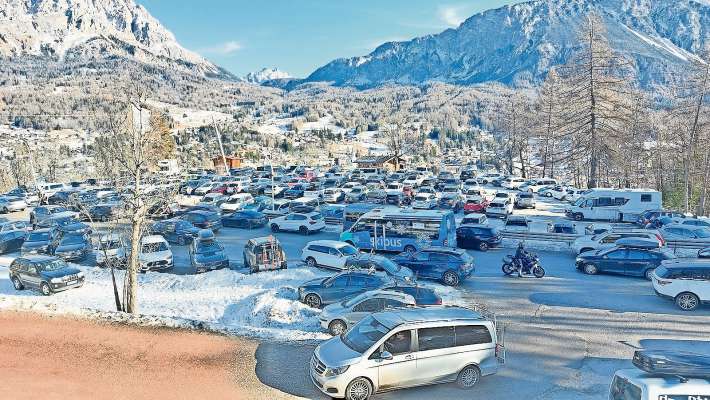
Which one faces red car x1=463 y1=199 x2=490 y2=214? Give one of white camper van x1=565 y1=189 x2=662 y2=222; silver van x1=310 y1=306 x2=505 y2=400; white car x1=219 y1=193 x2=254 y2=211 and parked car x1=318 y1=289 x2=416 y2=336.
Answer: the white camper van

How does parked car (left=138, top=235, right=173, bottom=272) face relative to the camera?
toward the camera

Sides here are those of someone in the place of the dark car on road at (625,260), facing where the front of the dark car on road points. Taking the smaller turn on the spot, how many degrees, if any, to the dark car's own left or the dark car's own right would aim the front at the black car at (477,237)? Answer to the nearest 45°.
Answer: approximately 45° to the dark car's own right

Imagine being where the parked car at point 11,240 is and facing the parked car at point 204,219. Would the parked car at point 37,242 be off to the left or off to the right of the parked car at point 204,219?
right

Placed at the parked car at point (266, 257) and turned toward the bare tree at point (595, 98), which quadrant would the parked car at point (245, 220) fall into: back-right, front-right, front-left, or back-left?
front-left

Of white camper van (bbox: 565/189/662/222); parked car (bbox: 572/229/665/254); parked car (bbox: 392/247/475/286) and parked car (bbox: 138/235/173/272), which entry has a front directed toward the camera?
parked car (bbox: 138/235/173/272)

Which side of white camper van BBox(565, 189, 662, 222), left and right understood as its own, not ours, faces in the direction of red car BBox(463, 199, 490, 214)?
front

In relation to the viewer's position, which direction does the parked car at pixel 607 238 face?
facing to the left of the viewer

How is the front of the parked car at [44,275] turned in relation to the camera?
facing the viewer and to the right of the viewer

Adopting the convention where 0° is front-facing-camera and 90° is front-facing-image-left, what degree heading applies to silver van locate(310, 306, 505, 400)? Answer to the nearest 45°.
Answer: approximately 45°

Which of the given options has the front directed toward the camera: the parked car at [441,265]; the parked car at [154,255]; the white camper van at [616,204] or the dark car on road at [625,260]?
the parked car at [154,255]

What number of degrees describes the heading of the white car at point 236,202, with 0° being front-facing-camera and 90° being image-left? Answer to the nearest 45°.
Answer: approximately 45°

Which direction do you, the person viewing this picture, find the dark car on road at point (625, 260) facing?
facing to the left of the viewer

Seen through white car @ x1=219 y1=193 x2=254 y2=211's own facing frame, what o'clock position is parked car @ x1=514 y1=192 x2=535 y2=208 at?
The parked car is roughly at 8 o'clock from the white car.

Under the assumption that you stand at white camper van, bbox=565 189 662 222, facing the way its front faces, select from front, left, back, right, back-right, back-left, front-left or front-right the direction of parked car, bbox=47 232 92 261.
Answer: front-left

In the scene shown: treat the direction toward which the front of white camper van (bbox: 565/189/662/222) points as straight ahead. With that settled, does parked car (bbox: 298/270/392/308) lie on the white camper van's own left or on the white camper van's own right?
on the white camper van's own left

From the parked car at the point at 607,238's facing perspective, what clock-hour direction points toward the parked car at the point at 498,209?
the parked car at the point at 498,209 is roughly at 2 o'clock from the parked car at the point at 607,238.

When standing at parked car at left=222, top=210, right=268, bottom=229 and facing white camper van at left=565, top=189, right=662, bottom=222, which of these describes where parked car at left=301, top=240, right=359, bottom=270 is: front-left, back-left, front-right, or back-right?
front-right
